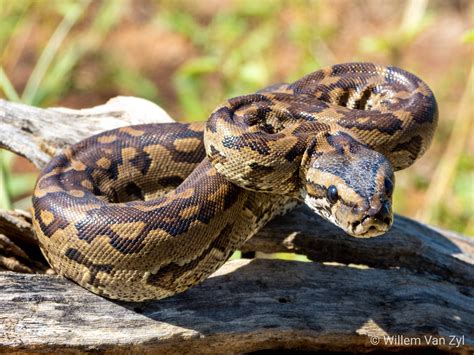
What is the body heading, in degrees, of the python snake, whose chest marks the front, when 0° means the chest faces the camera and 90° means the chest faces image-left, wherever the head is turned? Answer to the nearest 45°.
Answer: approximately 315°
